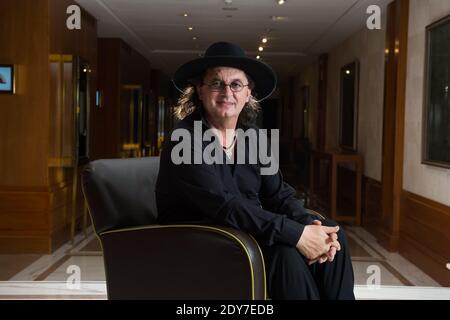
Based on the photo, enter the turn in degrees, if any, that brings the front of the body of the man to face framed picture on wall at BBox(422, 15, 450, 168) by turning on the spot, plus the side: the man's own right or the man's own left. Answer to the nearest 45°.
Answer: approximately 90° to the man's own left

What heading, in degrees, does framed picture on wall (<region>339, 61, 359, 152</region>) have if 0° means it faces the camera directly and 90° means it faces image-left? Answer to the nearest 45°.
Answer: approximately 90°

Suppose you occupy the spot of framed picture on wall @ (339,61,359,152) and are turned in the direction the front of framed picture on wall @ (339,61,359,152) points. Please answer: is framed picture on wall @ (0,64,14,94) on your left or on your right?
on your left

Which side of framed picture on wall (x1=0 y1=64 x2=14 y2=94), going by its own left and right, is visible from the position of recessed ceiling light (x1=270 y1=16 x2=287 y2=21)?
left

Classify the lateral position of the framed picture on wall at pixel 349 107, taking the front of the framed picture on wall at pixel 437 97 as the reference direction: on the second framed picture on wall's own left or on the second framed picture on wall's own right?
on the second framed picture on wall's own right

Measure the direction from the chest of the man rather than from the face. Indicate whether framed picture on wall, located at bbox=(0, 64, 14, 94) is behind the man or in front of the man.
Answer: behind

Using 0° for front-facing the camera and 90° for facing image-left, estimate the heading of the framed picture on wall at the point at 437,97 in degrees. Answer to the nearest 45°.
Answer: approximately 45°

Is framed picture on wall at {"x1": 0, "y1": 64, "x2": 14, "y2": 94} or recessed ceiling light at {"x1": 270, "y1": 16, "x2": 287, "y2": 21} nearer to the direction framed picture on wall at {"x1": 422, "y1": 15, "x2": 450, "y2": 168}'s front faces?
the framed picture on wall

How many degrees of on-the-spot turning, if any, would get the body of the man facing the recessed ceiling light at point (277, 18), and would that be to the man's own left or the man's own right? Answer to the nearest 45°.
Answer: approximately 135° to the man's own left
